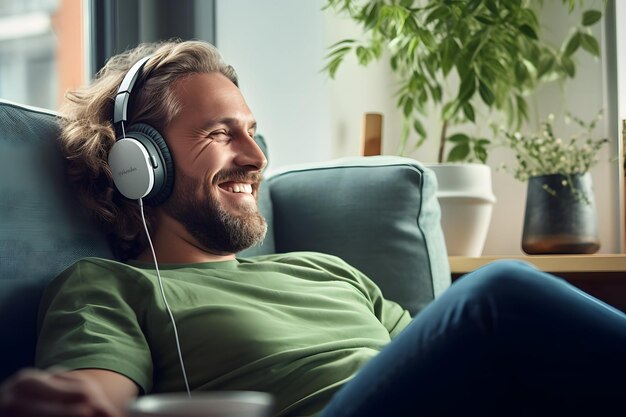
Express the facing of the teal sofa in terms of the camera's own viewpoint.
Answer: facing the viewer and to the right of the viewer

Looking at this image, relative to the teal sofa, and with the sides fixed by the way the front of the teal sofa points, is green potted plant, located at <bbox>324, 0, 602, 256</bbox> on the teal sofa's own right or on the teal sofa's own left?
on the teal sofa's own left

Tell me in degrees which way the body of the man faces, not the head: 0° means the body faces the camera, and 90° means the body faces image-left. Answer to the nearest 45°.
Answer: approximately 315°

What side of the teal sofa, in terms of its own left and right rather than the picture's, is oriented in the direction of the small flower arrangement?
left

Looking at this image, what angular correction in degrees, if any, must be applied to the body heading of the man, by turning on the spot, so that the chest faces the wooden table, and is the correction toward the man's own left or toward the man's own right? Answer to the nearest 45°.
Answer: approximately 90° to the man's own left
